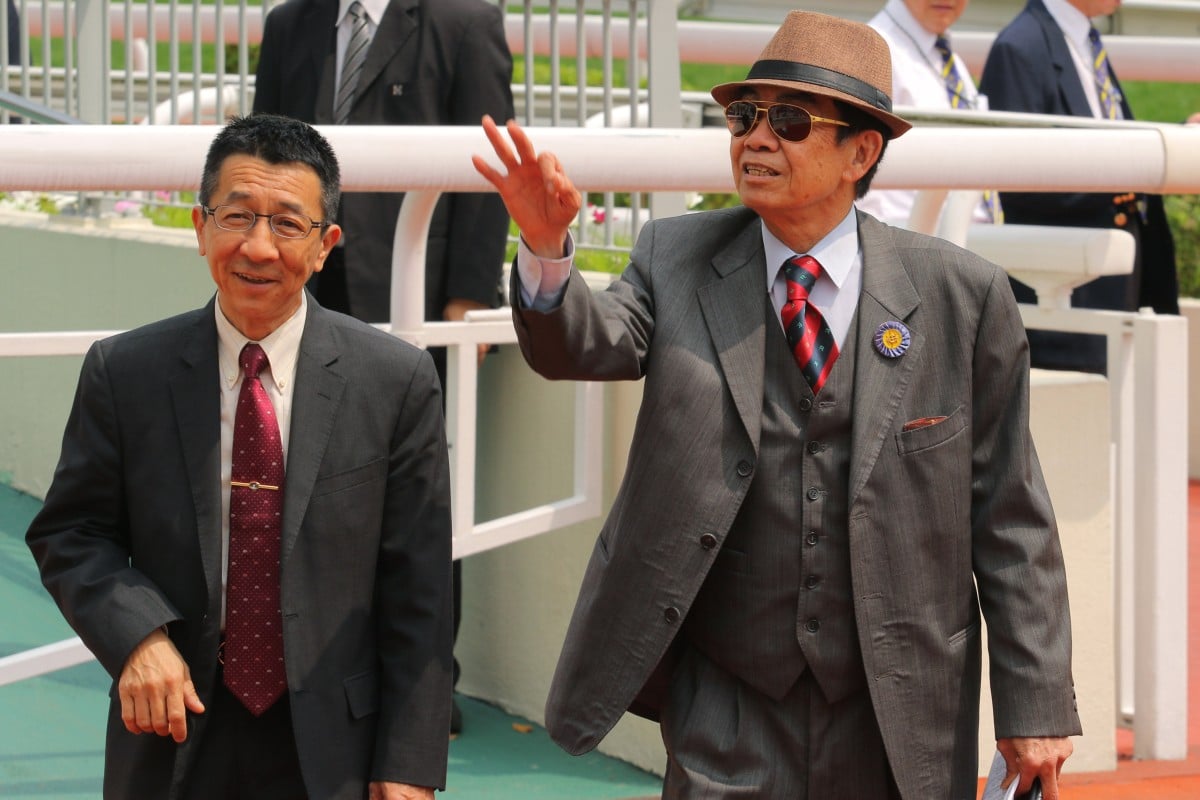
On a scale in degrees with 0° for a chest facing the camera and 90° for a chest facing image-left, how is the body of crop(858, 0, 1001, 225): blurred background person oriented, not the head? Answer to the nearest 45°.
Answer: approximately 315°

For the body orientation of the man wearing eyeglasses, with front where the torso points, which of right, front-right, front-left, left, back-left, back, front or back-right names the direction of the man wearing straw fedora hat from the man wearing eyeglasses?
left

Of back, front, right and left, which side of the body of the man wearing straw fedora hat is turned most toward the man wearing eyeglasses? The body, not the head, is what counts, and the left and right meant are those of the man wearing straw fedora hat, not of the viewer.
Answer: right

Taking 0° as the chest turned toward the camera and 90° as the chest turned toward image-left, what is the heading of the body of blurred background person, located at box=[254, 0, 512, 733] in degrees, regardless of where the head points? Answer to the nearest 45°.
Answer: approximately 45°

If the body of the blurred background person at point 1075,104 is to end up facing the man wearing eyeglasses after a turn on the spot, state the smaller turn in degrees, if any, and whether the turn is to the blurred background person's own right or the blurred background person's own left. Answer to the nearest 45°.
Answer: approximately 45° to the blurred background person's own right

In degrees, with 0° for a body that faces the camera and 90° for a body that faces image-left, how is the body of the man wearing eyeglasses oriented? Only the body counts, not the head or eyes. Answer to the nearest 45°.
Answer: approximately 0°

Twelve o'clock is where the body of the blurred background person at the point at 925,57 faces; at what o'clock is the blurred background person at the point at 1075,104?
the blurred background person at the point at 1075,104 is roughly at 10 o'clock from the blurred background person at the point at 925,57.

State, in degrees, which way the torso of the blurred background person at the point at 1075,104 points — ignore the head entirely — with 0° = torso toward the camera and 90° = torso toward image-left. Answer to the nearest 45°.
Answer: approximately 315°

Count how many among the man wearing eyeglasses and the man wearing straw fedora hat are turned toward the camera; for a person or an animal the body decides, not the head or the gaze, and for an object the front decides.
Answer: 2

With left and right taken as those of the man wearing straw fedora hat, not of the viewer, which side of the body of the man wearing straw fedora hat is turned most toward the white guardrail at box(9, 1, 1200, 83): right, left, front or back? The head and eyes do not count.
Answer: back

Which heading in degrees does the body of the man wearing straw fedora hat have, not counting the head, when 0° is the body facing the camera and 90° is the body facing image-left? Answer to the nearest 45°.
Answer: approximately 0°
